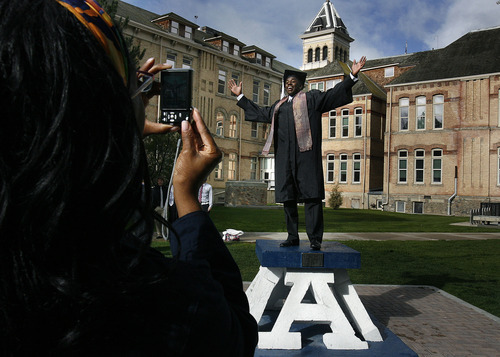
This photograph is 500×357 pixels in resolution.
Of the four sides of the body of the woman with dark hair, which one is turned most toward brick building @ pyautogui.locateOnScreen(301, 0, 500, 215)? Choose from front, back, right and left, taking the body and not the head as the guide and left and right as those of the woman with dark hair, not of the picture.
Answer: front

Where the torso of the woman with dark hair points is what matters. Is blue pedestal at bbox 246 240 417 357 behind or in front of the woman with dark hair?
in front

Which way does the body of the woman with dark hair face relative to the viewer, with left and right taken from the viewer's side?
facing away from the viewer and to the right of the viewer

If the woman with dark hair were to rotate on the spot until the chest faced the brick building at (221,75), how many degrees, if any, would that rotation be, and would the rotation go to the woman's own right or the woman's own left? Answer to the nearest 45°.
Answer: approximately 45° to the woman's own left
